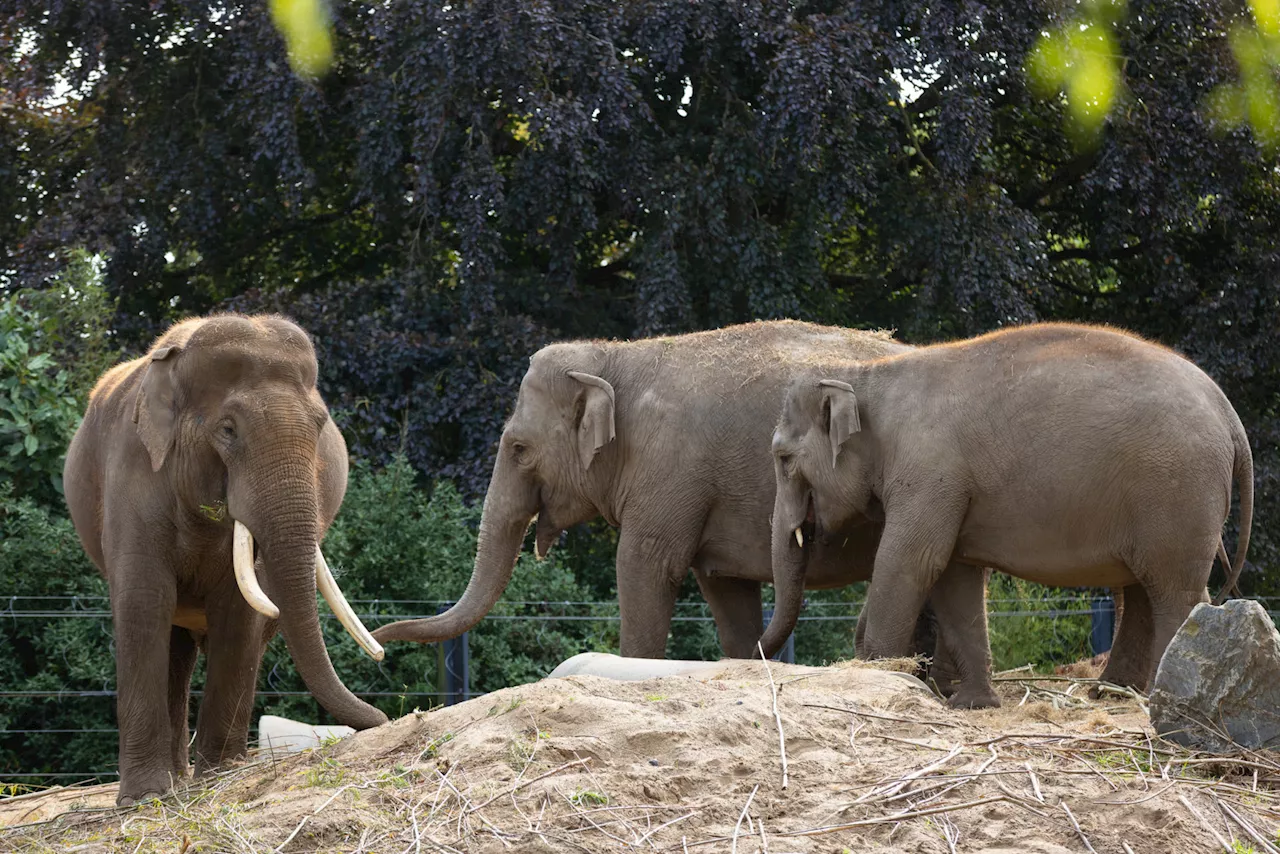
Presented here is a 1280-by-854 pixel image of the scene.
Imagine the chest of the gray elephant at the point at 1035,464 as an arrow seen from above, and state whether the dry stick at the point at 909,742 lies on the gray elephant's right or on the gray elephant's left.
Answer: on the gray elephant's left

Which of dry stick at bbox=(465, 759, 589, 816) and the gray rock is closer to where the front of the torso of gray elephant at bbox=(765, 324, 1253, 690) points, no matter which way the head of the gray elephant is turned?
the dry stick

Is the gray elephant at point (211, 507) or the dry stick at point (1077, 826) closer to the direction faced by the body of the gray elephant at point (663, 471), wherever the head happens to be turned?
the gray elephant

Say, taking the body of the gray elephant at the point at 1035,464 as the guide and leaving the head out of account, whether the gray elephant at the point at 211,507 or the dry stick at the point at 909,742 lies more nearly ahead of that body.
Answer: the gray elephant

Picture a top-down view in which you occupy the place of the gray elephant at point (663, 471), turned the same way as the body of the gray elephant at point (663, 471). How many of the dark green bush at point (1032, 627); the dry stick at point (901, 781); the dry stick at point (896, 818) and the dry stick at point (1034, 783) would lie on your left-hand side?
3

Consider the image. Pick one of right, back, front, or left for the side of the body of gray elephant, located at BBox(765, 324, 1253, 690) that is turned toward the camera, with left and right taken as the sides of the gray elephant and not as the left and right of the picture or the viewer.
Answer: left

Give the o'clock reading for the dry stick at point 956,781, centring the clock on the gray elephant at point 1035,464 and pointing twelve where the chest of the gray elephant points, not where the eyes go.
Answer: The dry stick is roughly at 9 o'clock from the gray elephant.

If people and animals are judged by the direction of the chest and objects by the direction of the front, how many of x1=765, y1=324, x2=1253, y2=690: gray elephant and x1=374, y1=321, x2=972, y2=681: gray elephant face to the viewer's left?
2

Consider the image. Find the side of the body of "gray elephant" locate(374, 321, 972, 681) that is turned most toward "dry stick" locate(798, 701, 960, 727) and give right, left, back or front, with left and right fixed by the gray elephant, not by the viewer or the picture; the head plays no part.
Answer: left

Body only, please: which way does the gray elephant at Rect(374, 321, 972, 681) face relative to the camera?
to the viewer's left

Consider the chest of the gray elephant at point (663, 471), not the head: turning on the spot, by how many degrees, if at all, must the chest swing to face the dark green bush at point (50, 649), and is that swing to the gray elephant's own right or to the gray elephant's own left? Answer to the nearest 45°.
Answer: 0° — it already faces it

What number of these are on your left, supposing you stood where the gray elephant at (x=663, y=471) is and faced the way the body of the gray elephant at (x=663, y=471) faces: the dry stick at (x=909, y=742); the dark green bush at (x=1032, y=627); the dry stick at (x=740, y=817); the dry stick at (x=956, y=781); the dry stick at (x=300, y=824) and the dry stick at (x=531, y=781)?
5
